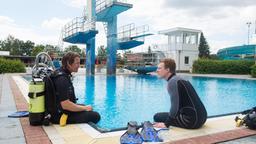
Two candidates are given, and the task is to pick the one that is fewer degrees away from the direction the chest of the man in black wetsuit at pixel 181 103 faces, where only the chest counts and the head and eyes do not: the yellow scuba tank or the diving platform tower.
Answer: the yellow scuba tank

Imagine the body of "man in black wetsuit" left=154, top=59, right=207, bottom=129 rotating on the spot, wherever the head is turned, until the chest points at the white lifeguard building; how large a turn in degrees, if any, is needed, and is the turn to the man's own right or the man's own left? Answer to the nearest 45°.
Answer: approximately 90° to the man's own right

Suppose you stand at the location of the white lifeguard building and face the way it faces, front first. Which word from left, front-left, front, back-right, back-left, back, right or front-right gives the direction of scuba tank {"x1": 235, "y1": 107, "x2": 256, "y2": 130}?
front-left

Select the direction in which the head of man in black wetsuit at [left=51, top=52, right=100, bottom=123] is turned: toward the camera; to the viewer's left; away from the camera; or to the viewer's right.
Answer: to the viewer's right

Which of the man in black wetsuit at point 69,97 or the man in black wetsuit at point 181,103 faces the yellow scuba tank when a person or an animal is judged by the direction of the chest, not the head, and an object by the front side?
the man in black wetsuit at point 181,103

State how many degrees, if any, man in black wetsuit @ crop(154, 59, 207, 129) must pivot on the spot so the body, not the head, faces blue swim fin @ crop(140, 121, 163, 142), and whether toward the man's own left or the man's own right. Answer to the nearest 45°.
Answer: approximately 45° to the man's own left

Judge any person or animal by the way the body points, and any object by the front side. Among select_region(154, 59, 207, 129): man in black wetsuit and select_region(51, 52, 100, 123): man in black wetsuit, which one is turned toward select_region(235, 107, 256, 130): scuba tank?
select_region(51, 52, 100, 123): man in black wetsuit

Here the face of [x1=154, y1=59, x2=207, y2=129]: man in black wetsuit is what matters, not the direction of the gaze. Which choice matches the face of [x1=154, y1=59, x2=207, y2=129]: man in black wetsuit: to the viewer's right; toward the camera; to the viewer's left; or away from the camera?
to the viewer's left

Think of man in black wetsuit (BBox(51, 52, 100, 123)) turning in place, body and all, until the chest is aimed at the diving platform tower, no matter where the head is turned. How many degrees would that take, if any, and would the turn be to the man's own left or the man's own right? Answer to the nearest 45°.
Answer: approximately 90° to the man's own left

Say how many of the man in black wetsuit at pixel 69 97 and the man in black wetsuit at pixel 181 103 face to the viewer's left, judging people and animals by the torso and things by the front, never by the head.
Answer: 1

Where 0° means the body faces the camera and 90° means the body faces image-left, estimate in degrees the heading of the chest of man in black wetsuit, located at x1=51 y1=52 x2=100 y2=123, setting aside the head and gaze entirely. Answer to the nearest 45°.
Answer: approximately 270°

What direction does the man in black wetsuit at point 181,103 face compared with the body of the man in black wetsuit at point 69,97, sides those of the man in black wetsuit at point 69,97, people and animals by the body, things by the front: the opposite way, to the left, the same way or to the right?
the opposite way

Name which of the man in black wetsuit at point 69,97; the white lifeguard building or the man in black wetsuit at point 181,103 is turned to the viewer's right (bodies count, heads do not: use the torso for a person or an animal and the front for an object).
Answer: the man in black wetsuit at point 69,97

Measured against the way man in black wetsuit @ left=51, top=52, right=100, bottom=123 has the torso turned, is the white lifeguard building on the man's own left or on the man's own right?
on the man's own left

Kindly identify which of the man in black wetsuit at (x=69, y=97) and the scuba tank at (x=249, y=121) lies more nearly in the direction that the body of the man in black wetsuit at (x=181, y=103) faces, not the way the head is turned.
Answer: the man in black wetsuit

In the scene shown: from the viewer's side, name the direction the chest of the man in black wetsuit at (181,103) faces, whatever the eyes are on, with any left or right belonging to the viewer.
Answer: facing to the left of the viewer
